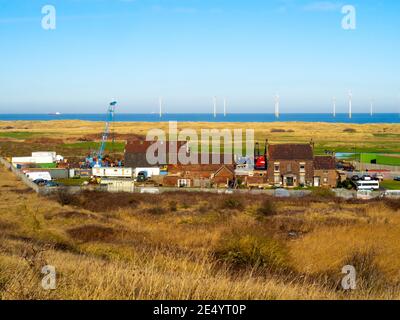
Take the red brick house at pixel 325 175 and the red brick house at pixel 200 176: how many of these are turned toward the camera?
2

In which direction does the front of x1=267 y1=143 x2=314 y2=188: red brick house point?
toward the camera

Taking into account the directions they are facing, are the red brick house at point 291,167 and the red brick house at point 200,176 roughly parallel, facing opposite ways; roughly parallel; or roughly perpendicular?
roughly parallel

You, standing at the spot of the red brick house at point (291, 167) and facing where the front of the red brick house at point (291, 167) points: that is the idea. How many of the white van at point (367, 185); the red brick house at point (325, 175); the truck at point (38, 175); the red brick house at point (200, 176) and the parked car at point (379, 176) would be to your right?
2

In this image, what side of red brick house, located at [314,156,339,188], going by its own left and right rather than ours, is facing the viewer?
front

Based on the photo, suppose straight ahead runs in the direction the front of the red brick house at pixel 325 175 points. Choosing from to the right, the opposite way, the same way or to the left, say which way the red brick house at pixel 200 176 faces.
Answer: the same way

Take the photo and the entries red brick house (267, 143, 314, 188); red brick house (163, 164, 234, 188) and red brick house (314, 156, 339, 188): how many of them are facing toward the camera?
3

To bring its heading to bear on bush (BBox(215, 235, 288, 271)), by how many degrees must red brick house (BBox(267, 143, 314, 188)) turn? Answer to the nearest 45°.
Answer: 0° — it already faces it

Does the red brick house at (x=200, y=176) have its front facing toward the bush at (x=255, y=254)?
yes
